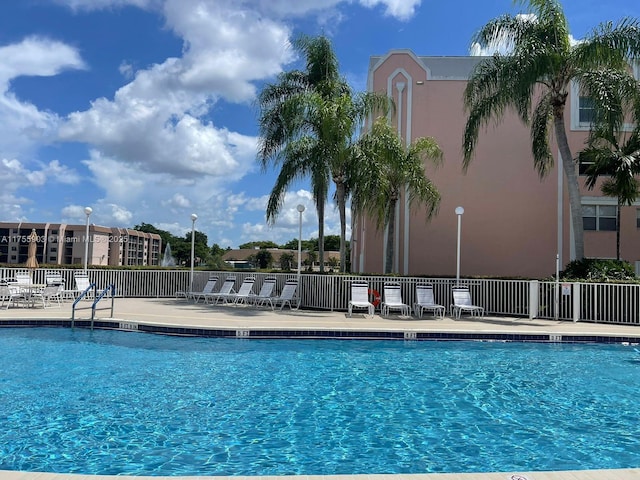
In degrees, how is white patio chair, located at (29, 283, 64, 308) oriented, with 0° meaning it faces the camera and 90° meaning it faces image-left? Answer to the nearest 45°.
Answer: approximately 45°

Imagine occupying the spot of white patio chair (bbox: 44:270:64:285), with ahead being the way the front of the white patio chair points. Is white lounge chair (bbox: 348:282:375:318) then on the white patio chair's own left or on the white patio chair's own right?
on the white patio chair's own left

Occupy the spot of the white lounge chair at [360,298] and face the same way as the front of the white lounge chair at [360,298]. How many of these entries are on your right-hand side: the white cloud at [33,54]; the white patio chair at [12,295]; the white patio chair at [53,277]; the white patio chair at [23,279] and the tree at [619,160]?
4

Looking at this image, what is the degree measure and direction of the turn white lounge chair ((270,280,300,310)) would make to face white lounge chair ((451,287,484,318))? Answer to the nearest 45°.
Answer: approximately 135° to its left

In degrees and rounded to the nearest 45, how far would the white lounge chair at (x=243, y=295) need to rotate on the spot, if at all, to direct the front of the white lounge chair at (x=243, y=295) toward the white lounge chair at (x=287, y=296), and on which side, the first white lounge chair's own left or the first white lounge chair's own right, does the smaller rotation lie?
approximately 90° to the first white lounge chair's own left

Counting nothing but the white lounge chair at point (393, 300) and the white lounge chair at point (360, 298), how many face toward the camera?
2

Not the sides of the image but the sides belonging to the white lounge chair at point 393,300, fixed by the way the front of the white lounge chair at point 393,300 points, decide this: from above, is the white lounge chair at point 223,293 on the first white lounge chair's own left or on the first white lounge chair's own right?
on the first white lounge chair's own right

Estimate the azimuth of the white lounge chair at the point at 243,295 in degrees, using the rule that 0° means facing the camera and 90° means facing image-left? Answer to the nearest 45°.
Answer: approximately 45°

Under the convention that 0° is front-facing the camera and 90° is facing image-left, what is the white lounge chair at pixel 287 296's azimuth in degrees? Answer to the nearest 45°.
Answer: approximately 45°
